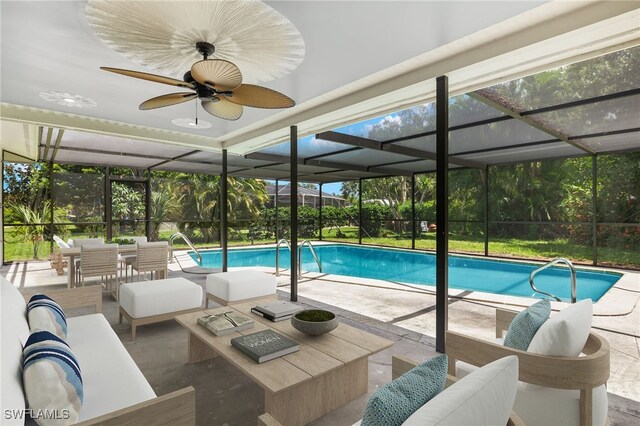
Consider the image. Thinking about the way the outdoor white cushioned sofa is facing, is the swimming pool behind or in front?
in front

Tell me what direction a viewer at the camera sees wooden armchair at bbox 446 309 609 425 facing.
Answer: facing away from the viewer and to the left of the viewer

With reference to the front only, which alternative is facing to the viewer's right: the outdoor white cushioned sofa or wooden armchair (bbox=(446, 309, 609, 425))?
the outdoor white cushioned sofa

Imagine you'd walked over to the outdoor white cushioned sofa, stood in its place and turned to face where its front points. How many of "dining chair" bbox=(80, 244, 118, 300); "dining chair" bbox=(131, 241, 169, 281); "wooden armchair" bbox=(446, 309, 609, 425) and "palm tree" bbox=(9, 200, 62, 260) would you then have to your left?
3

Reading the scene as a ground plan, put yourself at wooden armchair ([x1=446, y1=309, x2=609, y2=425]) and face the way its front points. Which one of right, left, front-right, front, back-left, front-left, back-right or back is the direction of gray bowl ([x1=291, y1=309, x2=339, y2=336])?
front-left

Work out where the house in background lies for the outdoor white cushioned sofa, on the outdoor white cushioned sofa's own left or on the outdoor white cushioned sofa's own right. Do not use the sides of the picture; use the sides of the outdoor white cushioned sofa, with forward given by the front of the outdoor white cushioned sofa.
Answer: on the outdoor white cushioned sofa's own left

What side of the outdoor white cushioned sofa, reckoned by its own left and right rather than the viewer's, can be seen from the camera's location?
right

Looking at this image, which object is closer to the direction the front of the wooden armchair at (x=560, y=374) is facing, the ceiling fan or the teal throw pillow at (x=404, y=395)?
the ceiling fan

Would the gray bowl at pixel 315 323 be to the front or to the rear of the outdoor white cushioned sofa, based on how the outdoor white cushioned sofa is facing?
to the front

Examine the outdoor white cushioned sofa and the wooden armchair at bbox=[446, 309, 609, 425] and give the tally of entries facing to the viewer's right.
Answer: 1
